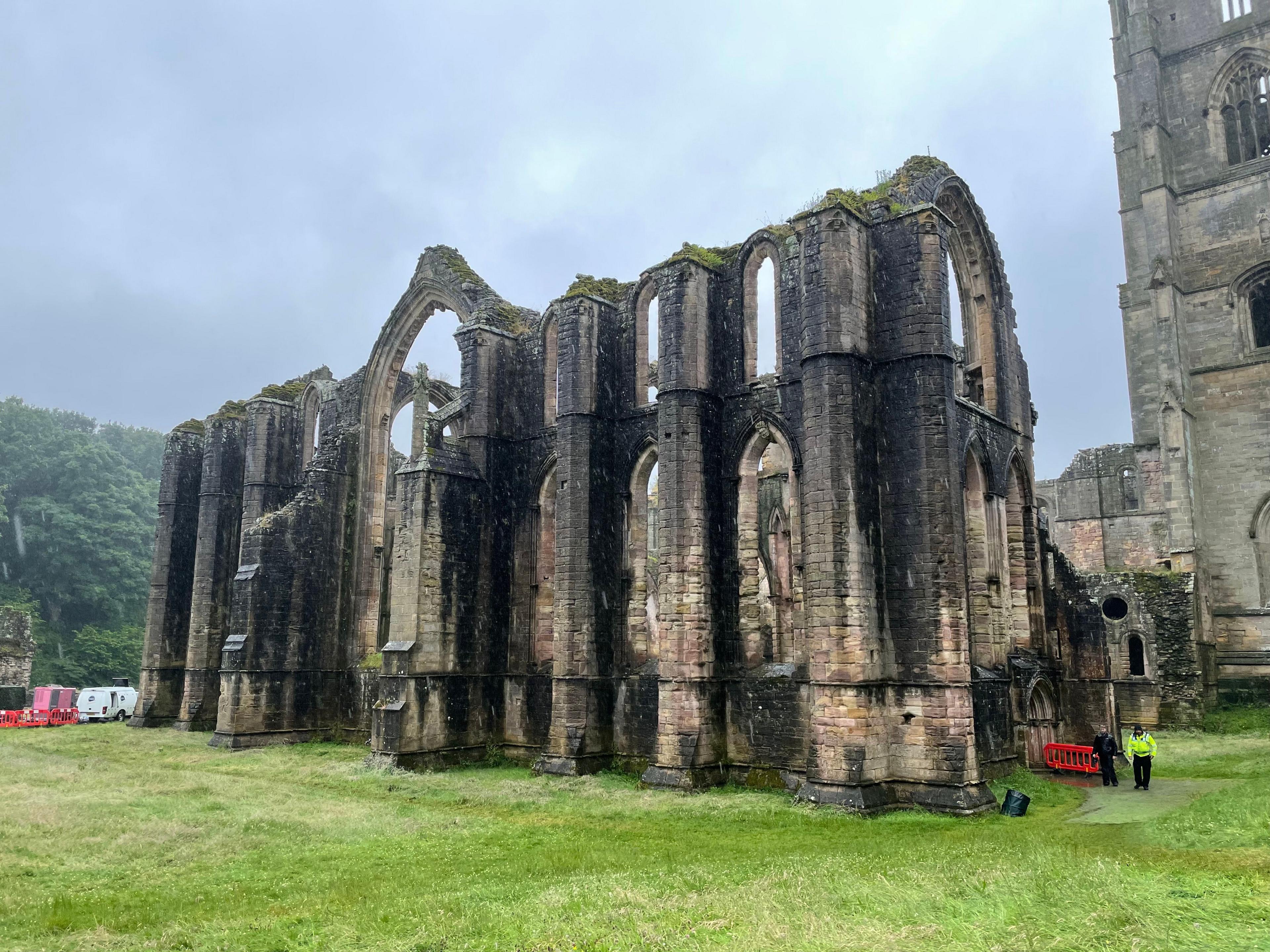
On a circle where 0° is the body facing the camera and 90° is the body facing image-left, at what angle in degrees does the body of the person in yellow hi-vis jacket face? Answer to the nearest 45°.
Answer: approximately 0°

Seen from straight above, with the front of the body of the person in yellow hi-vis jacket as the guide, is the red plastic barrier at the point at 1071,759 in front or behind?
behind

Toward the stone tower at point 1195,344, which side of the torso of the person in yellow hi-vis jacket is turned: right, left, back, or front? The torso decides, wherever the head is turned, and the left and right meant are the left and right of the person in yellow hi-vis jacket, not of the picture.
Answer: back
